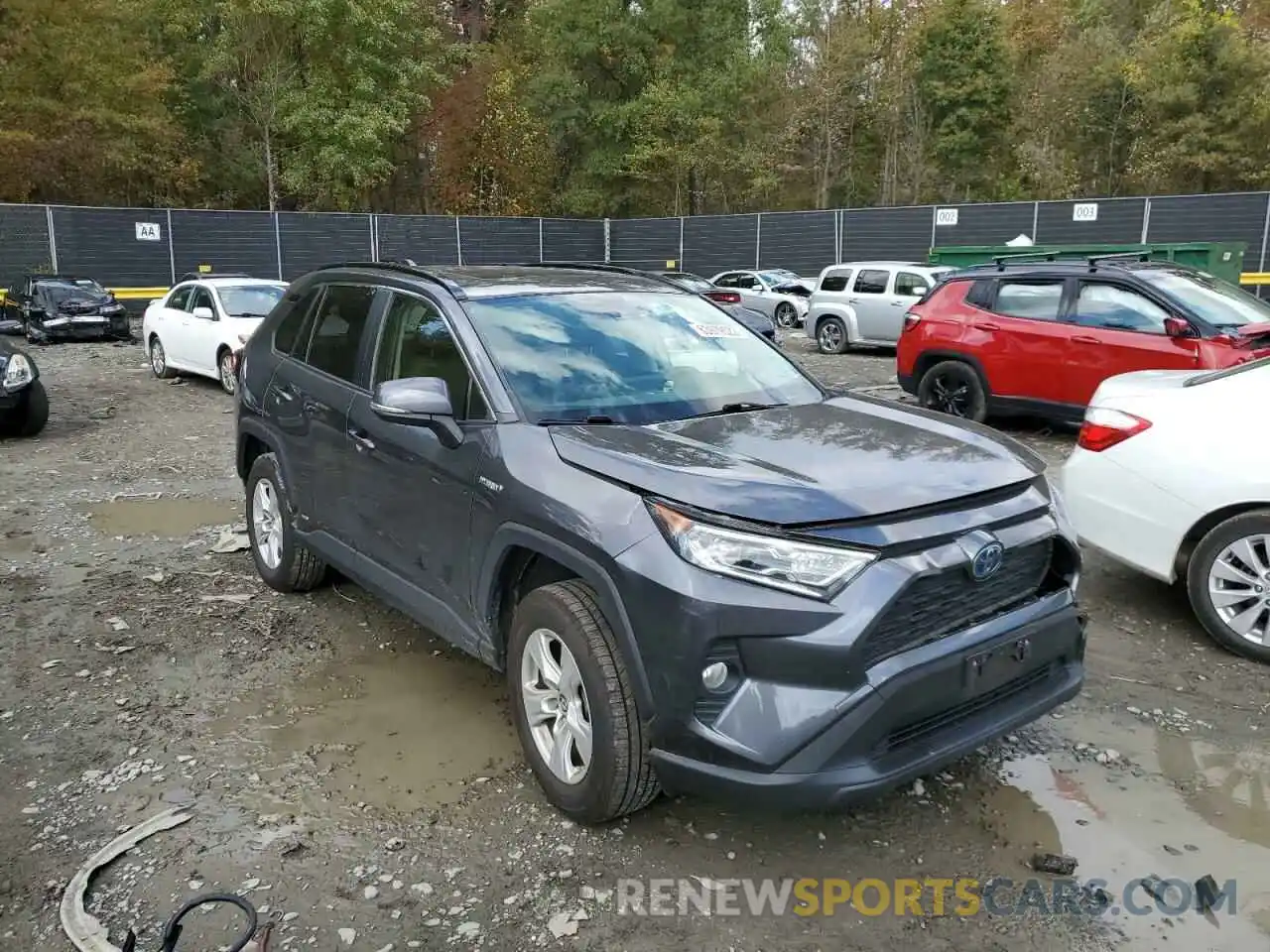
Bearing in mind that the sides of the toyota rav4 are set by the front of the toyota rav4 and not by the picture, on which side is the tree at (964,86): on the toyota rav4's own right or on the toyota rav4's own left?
on the toyota rav4's own left

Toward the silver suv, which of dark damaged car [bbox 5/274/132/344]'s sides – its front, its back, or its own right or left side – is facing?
front

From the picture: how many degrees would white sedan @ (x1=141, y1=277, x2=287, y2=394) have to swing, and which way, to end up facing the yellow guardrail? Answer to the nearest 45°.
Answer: approximately 135° to its left

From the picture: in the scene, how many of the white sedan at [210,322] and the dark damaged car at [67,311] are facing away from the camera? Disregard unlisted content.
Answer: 0

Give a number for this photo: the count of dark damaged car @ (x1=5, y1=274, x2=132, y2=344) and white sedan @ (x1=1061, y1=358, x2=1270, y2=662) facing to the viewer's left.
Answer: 0

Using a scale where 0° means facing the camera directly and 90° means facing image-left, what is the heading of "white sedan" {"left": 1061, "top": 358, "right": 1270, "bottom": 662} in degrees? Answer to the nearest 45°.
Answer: approximately 270°

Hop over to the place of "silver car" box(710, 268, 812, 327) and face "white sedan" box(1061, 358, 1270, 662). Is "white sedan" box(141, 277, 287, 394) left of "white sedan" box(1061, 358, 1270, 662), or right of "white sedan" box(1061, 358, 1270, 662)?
right

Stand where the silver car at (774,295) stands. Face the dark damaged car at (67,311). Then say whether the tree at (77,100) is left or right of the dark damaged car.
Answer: right

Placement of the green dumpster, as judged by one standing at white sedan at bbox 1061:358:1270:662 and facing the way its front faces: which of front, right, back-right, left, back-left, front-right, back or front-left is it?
left

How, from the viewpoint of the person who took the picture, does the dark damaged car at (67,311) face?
facing the viewer and to the right of the viewer

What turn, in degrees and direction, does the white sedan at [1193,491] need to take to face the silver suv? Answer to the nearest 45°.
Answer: approximately 90° to its left
